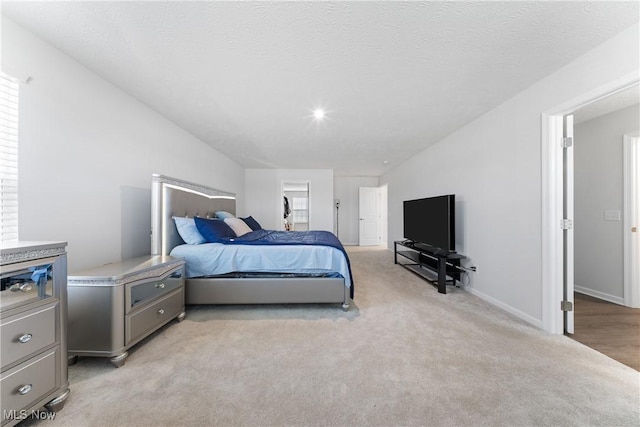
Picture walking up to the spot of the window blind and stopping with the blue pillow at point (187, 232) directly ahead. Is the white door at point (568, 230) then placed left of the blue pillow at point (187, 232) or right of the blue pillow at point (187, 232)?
right

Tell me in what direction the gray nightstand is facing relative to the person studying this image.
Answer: facing the viewer and to the right of the viewer

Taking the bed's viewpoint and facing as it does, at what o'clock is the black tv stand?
The black tv stand is roughly at 12 o'clock from the bed.

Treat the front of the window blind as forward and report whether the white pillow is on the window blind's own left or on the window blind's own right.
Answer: on the window blind's own left

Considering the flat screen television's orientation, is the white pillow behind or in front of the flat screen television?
in front

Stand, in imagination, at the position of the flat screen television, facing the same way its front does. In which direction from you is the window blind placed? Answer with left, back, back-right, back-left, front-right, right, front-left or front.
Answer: front

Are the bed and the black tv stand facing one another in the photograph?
yes

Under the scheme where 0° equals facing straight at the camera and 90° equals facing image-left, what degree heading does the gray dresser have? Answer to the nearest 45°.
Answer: approximately 315°

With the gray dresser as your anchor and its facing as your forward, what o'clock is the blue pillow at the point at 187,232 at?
The blue pillow is roughly at 9 o'clock from the gray dresser.

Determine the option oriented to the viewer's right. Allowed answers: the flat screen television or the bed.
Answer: the bed

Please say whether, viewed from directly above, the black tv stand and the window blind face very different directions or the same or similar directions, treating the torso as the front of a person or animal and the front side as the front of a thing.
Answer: very different directions

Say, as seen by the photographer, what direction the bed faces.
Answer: facing to the right of the viewer
